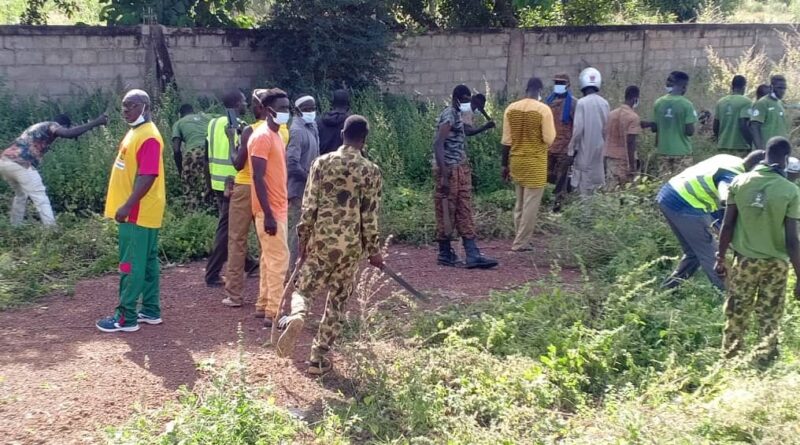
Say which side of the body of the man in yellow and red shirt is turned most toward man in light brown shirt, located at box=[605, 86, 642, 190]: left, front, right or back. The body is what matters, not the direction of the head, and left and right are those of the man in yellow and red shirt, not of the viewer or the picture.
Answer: back

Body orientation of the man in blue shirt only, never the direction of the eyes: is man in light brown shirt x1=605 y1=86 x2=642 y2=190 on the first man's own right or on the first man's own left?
on the first man's own left

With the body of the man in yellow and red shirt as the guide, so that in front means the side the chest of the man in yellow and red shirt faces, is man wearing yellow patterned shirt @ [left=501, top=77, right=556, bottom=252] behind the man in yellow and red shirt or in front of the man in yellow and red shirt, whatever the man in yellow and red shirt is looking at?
behind

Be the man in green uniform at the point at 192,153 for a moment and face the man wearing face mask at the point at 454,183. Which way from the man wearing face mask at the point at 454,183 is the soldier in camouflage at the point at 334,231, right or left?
right

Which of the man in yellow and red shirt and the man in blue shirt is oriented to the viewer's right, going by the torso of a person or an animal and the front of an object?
the man in blue shirt

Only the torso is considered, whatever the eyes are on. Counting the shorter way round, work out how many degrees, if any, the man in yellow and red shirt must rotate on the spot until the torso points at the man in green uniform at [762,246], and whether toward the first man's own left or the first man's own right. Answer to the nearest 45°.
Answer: approximately 135° to the first man's own left

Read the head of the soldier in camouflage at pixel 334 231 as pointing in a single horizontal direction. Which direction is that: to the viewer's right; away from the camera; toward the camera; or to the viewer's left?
away from the camera

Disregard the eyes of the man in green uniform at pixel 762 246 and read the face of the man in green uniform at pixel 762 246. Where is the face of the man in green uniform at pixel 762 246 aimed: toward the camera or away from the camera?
away from the camera

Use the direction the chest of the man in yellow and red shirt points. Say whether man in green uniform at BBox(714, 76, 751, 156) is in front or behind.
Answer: behind

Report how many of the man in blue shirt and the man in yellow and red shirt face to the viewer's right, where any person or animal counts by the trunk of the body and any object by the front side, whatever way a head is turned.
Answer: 1

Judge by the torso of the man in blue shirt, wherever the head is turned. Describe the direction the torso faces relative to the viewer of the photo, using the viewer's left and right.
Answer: facing to the right of the viewer
